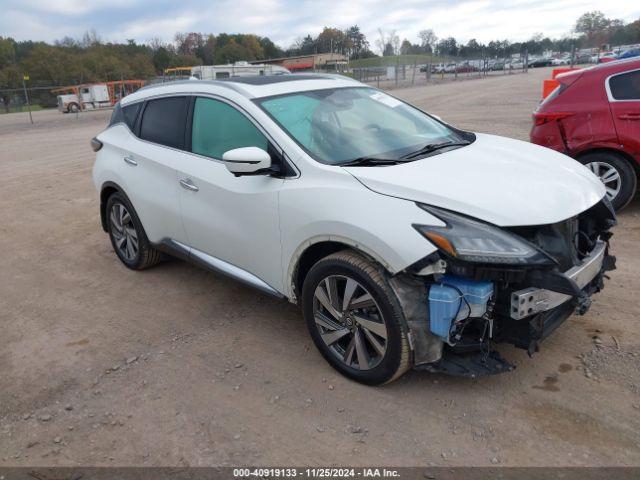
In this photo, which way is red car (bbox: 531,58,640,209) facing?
to the viewer's right

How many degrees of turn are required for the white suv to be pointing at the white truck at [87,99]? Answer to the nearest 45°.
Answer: approximately 180°

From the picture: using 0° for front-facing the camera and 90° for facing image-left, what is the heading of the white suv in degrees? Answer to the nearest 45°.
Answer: approximately 315°

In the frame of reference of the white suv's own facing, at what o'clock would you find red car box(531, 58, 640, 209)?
The red car is roughly at 9 o'clock from the white suv.

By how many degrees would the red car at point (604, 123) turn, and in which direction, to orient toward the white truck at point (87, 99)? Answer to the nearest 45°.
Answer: approximately 135° to its left
